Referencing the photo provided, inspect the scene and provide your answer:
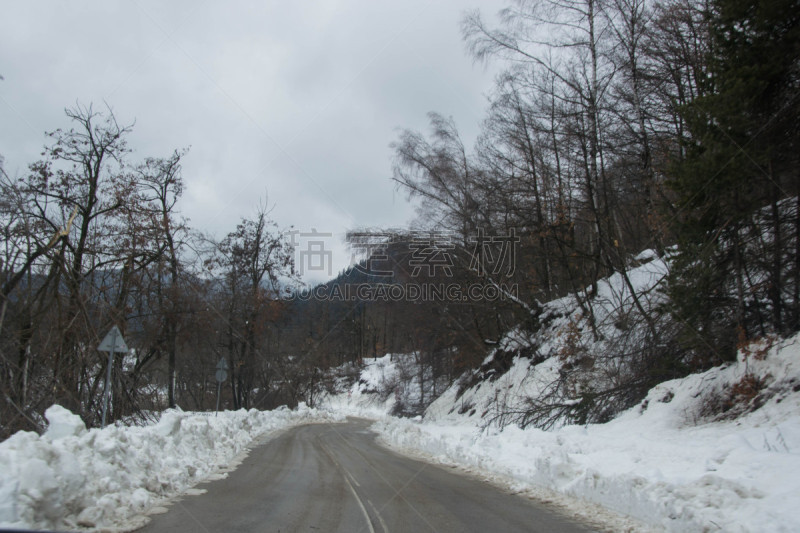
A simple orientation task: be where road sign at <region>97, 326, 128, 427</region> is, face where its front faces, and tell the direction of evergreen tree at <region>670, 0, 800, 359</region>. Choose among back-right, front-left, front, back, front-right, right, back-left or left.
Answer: back-right

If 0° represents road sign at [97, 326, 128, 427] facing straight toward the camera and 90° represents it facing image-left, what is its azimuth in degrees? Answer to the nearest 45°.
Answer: approximately 180°
